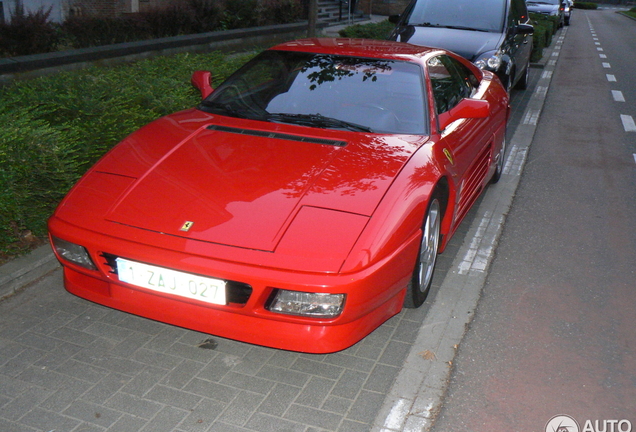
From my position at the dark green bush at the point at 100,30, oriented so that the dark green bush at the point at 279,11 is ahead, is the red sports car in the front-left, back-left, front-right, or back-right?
back-right

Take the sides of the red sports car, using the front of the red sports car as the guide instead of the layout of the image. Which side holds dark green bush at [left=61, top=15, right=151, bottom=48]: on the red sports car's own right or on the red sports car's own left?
on the red sports car's own right

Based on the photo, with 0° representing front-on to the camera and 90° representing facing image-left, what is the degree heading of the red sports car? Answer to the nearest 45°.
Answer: approximately 45°

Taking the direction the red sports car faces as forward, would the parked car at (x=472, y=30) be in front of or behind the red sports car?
behind

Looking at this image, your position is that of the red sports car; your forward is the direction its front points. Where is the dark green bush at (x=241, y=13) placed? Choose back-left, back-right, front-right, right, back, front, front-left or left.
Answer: back-right

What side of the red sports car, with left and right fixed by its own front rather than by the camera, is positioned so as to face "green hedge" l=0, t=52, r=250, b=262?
right

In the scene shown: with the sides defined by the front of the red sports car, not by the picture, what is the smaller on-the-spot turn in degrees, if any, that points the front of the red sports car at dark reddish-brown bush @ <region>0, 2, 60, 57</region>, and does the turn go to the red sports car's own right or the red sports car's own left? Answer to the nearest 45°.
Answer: approximately 90° to the red sports car's own right

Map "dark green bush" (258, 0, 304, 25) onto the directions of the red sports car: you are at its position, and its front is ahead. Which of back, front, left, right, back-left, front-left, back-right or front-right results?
back-right
